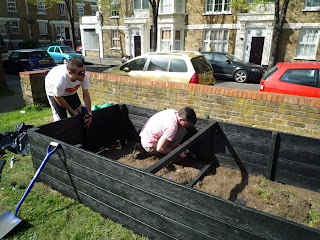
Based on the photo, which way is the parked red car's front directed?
to the viewer's right

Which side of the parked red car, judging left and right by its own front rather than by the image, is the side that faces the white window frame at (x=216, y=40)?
left

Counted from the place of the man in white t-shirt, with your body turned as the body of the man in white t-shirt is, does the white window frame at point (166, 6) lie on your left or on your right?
on your left

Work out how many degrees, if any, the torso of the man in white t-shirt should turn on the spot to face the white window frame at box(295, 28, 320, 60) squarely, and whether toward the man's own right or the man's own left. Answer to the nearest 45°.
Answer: approximately 90° to the man's own left

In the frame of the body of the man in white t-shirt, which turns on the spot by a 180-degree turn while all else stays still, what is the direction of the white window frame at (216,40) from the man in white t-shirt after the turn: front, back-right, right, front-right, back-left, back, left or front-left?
right

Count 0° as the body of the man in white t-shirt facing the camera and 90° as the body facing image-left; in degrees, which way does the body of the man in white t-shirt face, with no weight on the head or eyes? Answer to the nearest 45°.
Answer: approximately 315°

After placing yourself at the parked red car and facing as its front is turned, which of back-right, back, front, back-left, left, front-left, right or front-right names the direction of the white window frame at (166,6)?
back-left
